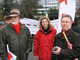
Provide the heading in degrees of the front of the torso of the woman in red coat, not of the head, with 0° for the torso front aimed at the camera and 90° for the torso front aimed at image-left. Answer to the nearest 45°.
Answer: approximately 0°
